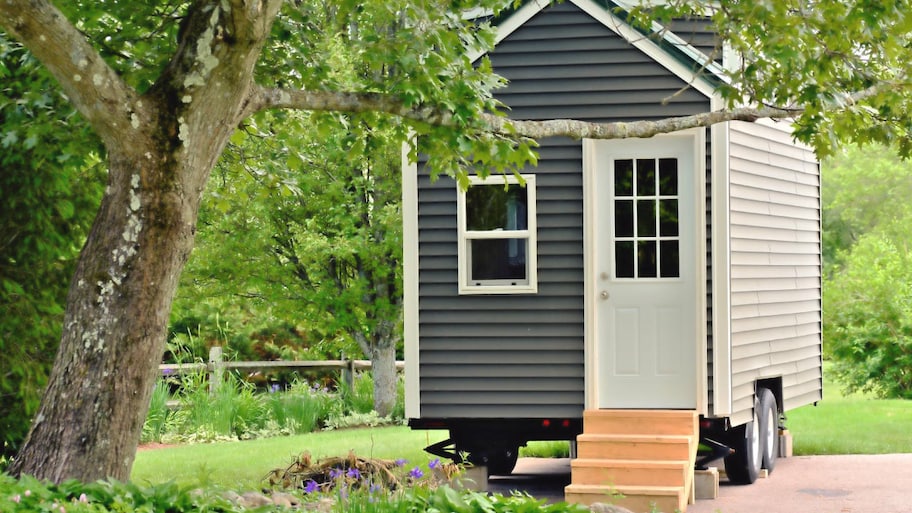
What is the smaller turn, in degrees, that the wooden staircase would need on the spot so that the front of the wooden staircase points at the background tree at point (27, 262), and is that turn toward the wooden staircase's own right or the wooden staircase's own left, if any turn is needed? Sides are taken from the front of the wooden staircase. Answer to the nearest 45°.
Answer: approximately 90° to the wooden staircase's own right

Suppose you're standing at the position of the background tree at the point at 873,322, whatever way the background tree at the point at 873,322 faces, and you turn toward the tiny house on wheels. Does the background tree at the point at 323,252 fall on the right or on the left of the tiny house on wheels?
right

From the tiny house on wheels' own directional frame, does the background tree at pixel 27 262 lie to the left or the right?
on its right

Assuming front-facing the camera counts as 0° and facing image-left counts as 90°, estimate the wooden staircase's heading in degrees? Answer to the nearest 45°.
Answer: approximately 0°

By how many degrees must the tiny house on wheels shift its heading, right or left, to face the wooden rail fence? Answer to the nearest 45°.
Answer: approximately 135° to its right

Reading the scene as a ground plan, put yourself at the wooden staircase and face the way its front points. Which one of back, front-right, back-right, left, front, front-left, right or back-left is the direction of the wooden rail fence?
back-right

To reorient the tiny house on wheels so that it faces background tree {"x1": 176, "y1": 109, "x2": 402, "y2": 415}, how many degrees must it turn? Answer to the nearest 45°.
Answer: approximately 135° to its right

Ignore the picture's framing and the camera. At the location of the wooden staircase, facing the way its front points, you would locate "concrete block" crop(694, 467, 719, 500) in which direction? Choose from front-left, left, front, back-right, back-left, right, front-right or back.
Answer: back-left

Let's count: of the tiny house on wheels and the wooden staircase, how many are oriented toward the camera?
2

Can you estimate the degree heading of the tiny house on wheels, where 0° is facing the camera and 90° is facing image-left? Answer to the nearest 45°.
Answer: approximately 0°
